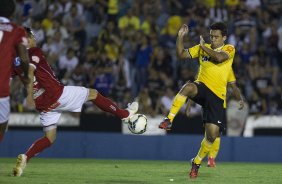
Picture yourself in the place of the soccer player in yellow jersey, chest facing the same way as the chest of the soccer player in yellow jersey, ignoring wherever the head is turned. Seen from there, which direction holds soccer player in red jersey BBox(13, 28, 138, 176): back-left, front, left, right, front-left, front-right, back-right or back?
front-right

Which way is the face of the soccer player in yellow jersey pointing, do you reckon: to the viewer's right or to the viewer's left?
to the viewer's left

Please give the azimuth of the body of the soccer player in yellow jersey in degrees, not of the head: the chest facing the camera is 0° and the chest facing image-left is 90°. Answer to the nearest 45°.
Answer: approximately 45°

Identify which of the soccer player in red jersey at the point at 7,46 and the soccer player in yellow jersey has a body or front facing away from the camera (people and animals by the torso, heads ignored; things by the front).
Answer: the soccer player in red jersey

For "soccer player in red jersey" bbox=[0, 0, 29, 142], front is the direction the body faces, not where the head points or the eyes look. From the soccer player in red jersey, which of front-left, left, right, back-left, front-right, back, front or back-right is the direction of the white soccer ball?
front-right

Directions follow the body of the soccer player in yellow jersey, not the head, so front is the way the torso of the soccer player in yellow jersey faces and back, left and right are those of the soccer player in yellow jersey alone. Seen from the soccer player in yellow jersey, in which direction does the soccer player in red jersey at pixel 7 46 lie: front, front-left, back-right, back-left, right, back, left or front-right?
front

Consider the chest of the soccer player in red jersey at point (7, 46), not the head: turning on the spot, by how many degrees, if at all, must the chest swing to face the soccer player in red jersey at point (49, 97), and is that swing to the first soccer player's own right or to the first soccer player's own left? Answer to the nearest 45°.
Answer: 0° — they already face them
